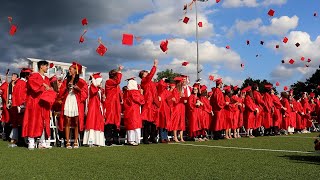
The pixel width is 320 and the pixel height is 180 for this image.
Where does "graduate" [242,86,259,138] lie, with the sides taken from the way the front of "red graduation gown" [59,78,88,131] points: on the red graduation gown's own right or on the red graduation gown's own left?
on the red graduation gown's own left

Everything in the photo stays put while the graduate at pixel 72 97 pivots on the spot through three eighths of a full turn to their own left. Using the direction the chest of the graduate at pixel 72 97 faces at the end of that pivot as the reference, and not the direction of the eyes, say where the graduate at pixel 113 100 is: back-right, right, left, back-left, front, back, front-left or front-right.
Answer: front

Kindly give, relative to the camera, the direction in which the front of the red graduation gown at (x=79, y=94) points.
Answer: facing the viewer

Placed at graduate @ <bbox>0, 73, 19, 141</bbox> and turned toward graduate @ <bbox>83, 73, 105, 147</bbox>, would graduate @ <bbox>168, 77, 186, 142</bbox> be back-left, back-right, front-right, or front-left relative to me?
front-left

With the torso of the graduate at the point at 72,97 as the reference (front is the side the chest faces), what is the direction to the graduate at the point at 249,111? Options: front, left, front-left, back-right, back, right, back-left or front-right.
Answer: back-left

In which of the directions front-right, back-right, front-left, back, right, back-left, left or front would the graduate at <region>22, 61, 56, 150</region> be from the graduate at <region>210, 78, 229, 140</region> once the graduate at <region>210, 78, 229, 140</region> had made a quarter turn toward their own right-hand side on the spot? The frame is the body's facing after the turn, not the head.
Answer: front-right

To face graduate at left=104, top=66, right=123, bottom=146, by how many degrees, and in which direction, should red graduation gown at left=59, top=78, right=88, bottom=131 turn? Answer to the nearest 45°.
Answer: approximately 135° to its left

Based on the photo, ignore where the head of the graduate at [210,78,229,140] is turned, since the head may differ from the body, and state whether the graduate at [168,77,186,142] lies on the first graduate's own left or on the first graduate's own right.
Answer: on the first graduate's own right

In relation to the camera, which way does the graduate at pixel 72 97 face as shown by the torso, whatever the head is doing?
toward the camera

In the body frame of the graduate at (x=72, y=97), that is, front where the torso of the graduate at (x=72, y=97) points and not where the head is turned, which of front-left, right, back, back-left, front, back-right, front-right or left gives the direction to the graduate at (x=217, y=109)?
back-left
